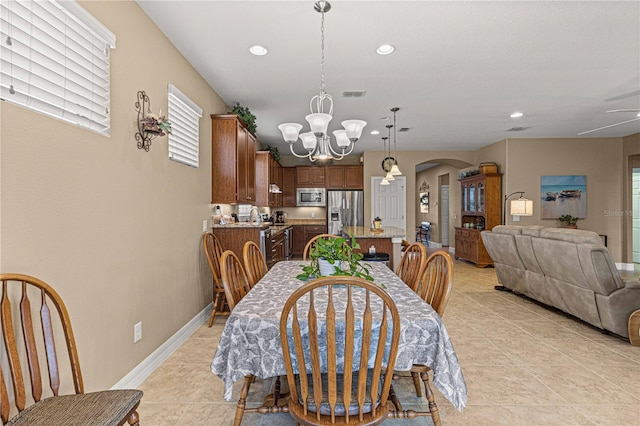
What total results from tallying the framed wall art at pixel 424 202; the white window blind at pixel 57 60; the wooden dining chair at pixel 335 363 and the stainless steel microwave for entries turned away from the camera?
1

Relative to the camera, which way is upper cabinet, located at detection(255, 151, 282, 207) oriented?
to the viewer's right

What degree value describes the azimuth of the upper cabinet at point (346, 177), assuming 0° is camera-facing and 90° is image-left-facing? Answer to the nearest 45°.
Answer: approximately 0°

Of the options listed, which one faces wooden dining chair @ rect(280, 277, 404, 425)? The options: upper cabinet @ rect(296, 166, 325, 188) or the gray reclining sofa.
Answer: the upper cabinet

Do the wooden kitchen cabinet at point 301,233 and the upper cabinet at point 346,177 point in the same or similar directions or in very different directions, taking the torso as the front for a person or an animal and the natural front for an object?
same or similar directions

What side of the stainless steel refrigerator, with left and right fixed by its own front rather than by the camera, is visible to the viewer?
front

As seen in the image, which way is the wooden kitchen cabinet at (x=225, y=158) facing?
to the viewer's right

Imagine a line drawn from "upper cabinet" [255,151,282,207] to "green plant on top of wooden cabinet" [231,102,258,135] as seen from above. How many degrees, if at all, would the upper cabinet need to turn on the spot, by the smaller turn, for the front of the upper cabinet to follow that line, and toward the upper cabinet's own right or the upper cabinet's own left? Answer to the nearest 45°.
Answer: approximately 90° to the upper cabinet's own right

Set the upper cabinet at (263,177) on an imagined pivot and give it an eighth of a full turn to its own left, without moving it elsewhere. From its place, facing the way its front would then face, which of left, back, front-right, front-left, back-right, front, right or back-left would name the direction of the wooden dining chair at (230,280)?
back-right

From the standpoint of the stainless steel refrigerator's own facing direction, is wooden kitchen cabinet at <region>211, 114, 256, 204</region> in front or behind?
in front

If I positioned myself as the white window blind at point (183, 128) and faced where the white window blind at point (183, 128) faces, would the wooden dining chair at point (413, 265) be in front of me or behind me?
in front

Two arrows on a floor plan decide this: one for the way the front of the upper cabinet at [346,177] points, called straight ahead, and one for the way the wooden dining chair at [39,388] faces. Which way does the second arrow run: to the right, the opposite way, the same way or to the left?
to the left

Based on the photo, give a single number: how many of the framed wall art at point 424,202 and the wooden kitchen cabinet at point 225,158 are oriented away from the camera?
0

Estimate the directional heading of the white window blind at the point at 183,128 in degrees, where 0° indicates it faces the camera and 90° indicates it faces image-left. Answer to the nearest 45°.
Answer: approximately 315°

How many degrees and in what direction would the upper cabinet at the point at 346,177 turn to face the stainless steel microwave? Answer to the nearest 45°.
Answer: approximately 90° to its right
